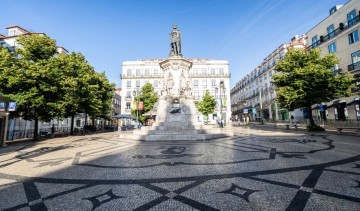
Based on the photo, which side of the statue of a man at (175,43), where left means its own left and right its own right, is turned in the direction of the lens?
front

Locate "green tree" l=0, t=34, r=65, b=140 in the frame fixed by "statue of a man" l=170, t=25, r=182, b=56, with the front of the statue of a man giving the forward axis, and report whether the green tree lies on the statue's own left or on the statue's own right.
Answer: on the statue's own right

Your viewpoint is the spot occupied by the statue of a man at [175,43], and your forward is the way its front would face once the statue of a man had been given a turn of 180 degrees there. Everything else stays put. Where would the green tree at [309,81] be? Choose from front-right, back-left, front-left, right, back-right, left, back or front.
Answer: right

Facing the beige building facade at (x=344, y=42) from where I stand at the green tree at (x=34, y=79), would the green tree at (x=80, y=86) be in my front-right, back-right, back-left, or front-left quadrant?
front-left

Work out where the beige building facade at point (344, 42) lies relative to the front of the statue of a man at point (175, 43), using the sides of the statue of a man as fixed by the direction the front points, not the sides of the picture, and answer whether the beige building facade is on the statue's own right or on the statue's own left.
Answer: on the statue's own left
